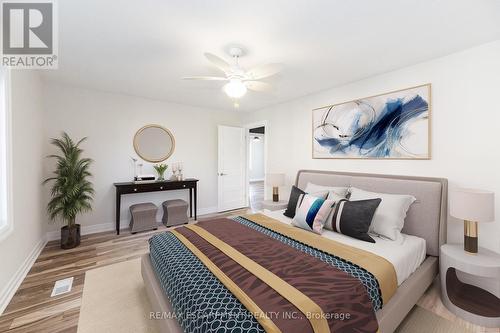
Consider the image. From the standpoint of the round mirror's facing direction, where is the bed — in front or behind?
in front

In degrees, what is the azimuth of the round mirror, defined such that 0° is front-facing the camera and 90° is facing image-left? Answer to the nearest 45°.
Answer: approximately 0°

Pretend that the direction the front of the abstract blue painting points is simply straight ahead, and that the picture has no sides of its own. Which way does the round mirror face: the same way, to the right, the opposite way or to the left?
to the left

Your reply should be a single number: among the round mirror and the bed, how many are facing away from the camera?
0

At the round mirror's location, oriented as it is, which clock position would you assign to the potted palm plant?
The potted palm plant is roughly at 2 o'clock from the round mirror.

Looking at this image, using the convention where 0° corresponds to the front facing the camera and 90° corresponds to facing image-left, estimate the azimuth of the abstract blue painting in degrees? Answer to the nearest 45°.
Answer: approximately 45°

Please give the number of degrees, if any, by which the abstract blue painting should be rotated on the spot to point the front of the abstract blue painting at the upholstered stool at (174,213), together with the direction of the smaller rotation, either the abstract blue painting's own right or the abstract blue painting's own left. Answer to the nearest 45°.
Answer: approximately 45° to the abstract blue painting's own right

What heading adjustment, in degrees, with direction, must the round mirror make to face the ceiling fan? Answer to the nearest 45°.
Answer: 0° — it already faces it

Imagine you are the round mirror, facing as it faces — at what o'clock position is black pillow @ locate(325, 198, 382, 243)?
The black pillow is roughly at 11 o'clock from the round mirror.

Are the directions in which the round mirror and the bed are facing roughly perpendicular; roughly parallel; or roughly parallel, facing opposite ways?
roughly perpendicular
